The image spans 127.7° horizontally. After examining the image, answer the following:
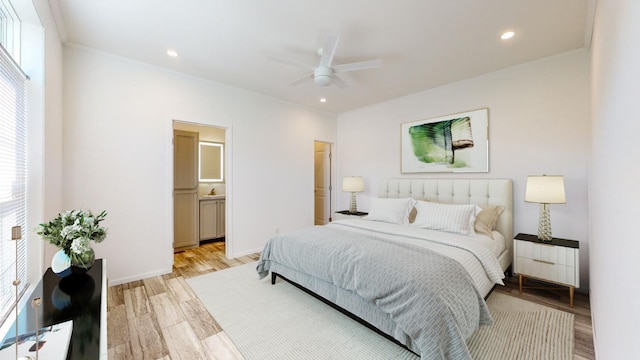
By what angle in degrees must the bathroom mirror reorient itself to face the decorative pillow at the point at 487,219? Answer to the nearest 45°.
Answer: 0° — it already faces it

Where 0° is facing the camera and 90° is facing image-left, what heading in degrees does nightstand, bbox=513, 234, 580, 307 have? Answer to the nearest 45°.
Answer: approximately 45°

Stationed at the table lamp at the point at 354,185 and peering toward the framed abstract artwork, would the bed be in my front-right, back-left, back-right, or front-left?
front-right

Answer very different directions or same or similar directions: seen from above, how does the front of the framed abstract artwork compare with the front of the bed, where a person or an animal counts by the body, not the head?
same or similar directions

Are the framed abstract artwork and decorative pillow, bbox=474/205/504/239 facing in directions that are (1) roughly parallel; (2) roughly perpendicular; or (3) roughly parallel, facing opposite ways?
roughly parallel

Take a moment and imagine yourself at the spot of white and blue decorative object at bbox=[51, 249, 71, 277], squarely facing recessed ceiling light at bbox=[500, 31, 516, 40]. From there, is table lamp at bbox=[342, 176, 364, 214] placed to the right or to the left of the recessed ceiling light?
left

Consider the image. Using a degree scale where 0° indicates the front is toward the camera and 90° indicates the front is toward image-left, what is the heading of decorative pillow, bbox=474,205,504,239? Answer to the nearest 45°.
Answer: approximately 45°

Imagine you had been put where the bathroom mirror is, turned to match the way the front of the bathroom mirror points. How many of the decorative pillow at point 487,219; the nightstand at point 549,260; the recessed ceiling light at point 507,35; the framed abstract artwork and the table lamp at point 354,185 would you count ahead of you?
5

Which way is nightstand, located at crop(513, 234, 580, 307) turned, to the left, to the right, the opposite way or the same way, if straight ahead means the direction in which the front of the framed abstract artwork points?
the same way

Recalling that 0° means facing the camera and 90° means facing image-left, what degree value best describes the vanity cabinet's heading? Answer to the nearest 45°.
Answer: approximately 315°

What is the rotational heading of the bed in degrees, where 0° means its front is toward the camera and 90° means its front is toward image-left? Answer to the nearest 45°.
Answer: approximately 45°

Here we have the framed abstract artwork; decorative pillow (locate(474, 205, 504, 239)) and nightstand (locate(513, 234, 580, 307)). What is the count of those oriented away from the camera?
0

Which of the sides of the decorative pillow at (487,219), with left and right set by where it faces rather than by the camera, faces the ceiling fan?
front

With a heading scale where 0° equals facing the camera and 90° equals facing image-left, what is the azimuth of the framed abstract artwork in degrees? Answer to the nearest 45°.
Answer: approximately 45°

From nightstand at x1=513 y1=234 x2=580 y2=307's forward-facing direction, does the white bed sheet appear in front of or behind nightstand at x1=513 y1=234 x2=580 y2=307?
in front

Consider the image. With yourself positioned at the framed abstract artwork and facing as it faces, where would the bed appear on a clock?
The bed is roughly at 11 o'clock from the framed abstract artwork.
